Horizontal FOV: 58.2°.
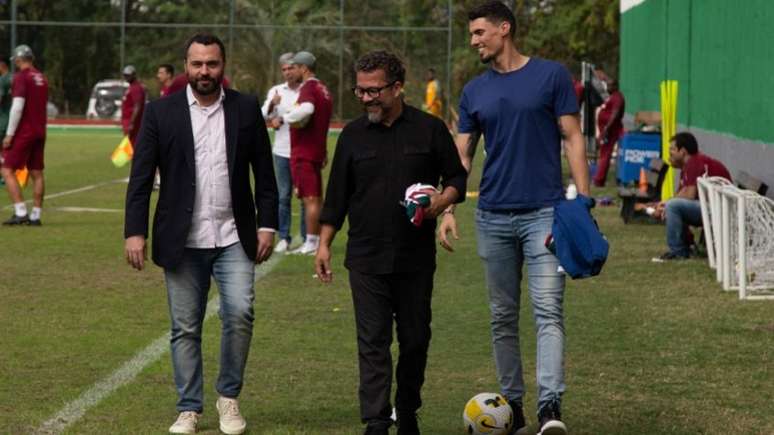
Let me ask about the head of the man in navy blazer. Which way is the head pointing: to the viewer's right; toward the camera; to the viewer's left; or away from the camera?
toward the camera

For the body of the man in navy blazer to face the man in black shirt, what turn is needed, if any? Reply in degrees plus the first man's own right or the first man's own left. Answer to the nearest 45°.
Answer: approximately 45° to the first man's own left

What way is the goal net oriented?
to the viewer's left

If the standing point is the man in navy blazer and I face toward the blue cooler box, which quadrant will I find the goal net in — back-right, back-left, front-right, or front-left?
front-right

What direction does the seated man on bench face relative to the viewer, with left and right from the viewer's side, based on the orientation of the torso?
facing to the left of the viewer

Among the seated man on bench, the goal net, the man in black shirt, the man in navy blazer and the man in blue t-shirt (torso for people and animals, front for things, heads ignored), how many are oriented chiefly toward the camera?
3

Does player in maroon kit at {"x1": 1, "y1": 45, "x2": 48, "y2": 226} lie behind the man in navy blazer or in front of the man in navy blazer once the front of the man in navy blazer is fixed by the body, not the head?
behind

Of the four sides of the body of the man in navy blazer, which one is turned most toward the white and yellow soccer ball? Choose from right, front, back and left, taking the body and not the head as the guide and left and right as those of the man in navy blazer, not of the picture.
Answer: left

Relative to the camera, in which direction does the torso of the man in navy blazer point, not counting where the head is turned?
toward the camera

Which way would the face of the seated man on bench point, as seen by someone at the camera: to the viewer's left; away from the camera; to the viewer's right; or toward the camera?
to the viewer's left

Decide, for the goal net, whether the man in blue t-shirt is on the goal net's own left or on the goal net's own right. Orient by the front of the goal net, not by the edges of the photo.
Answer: on the goal net's own left
